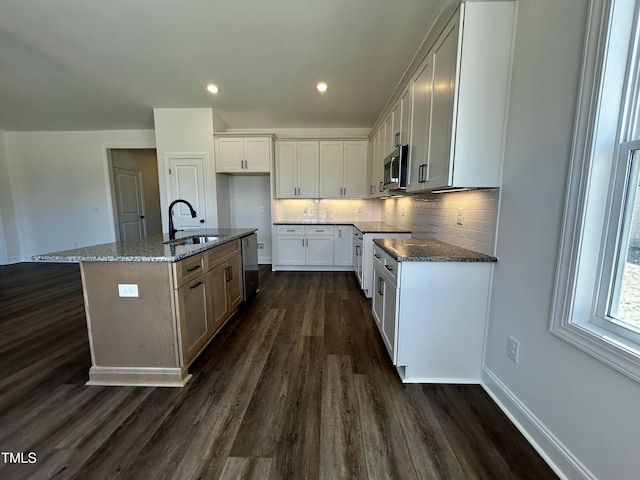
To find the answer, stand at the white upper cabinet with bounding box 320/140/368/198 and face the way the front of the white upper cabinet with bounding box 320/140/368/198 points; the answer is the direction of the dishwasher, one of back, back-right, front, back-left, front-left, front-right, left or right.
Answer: front-right

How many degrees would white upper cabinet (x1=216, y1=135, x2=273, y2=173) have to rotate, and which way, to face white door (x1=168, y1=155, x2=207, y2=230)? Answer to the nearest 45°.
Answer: approximately 90° to its right

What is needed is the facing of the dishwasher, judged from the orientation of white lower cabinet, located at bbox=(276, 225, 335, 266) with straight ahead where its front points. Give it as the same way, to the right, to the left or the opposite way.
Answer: to the left

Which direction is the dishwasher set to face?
to the viewer's right

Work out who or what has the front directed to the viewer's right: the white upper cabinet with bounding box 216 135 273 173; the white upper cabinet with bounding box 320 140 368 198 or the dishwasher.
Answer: the dishwasher

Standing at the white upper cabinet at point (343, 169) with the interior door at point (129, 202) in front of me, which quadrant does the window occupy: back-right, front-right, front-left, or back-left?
back-left

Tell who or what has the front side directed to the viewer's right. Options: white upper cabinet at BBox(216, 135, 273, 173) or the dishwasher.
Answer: the dishwasher

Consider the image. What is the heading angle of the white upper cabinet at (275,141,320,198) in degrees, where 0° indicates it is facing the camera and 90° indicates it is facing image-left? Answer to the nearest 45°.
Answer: approximately 0°

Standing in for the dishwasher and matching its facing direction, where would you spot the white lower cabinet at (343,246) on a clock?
The white lower cabinet is roughly at 11 o'clock from the dishwasher.

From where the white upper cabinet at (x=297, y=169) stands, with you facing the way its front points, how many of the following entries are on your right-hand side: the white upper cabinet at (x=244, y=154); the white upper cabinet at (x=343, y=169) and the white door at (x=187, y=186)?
2

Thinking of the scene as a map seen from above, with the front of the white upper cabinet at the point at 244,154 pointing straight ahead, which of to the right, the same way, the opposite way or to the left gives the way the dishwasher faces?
to the left

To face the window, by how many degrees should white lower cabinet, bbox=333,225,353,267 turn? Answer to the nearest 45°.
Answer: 0° — it already faces it
